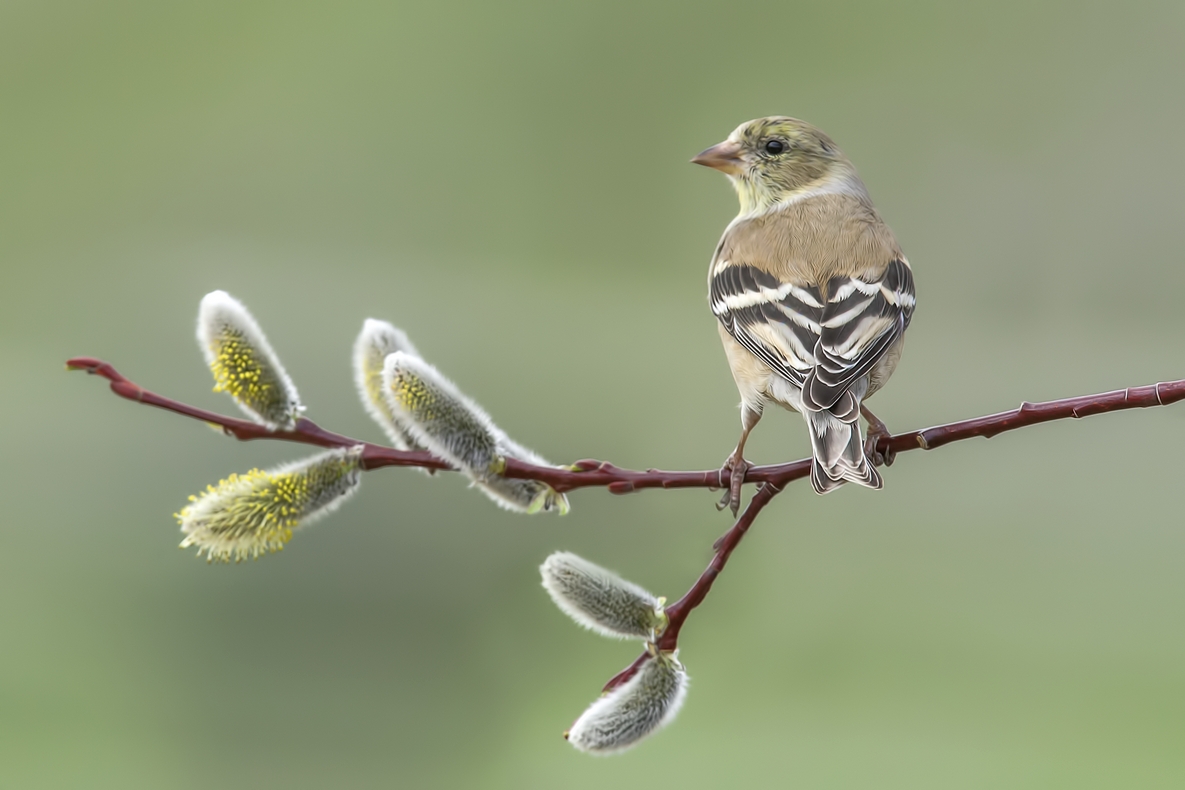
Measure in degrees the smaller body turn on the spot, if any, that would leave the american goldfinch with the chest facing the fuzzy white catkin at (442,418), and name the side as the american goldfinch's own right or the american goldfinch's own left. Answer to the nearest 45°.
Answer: approximately 135° to the american goldfinch's own left

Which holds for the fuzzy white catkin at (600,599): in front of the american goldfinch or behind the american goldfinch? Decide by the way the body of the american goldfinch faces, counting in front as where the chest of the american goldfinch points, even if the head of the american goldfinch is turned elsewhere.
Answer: behind

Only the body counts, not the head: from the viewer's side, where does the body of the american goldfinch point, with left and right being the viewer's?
facing away from the viewer

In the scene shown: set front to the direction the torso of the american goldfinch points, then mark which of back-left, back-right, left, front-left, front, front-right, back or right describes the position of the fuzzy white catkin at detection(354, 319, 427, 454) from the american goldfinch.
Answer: back-left

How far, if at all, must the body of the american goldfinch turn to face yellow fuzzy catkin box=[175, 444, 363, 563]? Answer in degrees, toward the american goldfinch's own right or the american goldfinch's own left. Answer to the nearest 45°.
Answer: approximately 135° to the american goldfinch's own left
